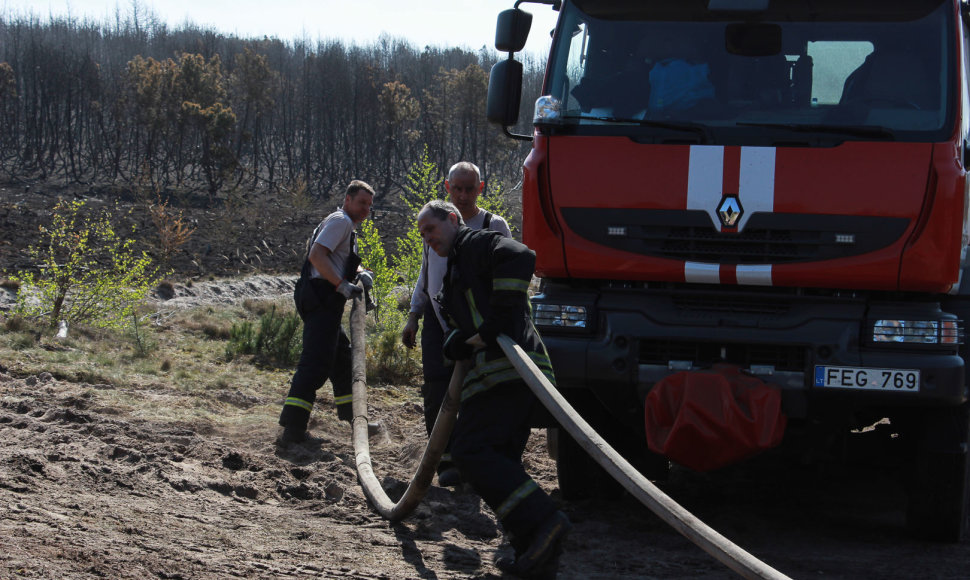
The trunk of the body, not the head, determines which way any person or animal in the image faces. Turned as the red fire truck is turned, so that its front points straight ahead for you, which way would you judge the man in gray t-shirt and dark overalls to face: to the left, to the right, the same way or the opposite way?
to the left

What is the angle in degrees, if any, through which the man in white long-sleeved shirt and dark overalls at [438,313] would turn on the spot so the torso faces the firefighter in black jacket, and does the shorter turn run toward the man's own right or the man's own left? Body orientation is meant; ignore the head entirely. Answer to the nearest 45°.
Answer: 0° — they already face them

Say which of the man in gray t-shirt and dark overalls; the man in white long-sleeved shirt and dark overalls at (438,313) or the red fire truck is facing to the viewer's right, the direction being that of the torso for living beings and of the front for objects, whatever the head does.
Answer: the man in gray t-shirt and dark overalls

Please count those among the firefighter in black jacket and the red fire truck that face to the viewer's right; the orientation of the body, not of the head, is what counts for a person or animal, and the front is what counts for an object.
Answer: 0

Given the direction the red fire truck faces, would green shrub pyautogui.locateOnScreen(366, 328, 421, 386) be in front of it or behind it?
behind

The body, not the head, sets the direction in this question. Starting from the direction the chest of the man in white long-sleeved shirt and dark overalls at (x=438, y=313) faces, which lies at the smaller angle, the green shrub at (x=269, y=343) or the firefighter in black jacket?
the firefighter in black jacket

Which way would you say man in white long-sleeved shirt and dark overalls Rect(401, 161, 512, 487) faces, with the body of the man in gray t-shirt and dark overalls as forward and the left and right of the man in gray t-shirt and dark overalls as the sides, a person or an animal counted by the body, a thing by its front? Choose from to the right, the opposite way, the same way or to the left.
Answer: to the right

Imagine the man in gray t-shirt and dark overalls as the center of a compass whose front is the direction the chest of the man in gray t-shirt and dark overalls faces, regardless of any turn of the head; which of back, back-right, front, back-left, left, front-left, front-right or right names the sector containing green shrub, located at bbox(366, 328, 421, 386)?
left

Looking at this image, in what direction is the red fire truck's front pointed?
toward the camera

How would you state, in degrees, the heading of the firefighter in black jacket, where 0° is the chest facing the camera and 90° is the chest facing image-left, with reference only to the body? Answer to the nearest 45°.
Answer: approximately 45°

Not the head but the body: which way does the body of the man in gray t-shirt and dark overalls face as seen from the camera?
to the viewer's right

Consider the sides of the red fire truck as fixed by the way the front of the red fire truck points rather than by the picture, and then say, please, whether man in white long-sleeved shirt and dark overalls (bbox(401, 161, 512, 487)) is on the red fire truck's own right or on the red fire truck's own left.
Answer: on the red fire truck's own right

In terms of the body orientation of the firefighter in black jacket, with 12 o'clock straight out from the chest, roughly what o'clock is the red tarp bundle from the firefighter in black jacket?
The red tarp bundle is roughly at 7 o'clock from the firefighter in black jacket.

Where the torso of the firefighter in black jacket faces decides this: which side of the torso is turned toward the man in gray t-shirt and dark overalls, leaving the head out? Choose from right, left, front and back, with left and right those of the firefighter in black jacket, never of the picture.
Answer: right

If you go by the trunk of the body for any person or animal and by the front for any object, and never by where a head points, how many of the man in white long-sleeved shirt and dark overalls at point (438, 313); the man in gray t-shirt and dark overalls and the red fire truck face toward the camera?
2

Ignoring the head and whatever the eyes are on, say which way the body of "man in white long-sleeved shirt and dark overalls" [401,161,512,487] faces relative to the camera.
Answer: toward the camera

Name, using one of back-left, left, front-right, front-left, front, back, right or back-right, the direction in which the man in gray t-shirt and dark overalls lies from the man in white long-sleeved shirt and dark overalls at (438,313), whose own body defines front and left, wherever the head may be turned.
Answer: back-right
